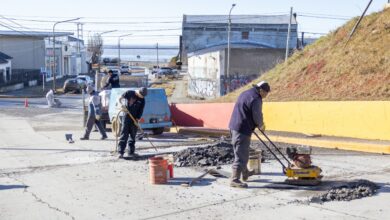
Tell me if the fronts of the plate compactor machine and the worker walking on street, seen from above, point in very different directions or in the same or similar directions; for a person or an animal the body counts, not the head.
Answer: very different directions

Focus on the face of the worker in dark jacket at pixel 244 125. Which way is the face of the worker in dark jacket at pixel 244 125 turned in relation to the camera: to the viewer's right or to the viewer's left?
to the viewer's right

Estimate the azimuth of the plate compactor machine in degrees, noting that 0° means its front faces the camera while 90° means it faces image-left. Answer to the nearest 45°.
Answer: approximately 270°

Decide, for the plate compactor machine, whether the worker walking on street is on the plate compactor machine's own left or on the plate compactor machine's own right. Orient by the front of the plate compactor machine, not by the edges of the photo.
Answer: on the plate compactor machine's own left

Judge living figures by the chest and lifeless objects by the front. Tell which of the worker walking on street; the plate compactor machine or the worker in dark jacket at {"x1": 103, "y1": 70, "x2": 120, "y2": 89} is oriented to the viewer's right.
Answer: the plate compactor machine

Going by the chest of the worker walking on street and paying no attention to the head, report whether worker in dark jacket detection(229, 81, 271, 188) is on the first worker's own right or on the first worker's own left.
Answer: on the first worker's own left

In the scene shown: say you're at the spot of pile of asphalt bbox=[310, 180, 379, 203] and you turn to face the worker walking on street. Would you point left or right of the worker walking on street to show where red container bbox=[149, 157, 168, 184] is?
left

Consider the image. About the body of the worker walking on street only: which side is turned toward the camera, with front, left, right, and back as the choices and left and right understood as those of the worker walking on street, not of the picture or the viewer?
left

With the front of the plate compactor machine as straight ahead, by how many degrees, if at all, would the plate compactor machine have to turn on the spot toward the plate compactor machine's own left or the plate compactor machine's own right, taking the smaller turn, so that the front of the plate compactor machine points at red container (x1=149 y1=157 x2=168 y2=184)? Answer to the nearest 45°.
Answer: approximately 180°
